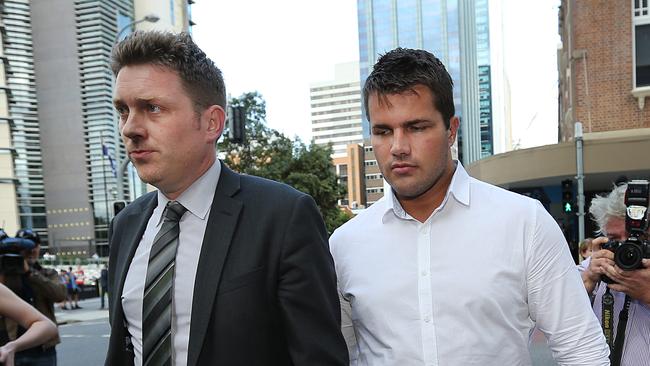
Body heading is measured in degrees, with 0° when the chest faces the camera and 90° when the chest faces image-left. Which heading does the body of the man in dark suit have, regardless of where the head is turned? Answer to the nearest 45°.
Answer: approximately 45°

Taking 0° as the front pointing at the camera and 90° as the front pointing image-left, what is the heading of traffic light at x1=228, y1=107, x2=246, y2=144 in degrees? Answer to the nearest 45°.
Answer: approximately 180°

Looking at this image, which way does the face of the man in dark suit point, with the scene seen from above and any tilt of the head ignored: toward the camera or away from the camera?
toward the camera

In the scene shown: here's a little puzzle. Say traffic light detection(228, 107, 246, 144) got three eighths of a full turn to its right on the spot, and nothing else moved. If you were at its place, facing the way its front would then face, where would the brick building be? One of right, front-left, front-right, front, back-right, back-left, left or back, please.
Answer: front-left

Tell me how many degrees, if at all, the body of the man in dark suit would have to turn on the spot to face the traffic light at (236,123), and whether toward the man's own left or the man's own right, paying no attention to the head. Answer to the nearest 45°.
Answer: approximately 135° to the man's own right

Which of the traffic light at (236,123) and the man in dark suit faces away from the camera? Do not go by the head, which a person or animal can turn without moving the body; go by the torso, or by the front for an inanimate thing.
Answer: the traffic light

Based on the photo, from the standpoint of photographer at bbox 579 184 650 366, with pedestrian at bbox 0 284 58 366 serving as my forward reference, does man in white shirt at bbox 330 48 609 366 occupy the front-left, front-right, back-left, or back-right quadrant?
front-left

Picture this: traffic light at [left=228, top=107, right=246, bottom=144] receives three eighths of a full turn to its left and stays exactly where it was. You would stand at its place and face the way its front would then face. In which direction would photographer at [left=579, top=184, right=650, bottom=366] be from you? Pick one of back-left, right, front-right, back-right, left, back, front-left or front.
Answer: front-left

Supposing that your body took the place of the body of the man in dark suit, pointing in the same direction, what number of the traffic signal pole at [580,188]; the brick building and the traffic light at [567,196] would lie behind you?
3

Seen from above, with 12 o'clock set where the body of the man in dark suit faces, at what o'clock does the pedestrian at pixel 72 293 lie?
The pedestrian is roughly at 4 o'clock from the man in dark suit.

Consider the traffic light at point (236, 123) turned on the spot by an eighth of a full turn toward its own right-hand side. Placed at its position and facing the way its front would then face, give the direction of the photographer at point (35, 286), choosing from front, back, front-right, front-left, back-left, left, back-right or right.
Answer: back-right
